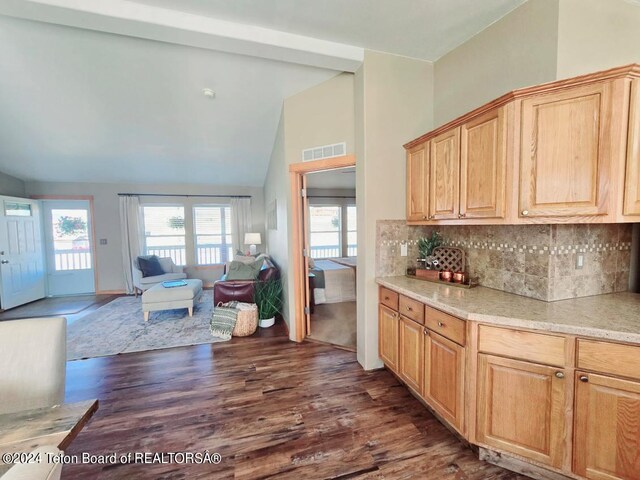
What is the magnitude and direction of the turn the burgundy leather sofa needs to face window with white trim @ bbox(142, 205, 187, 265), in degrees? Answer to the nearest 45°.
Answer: approximately 45° to its right

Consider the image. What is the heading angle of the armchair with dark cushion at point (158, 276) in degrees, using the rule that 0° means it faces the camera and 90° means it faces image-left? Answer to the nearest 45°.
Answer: approximately 315°

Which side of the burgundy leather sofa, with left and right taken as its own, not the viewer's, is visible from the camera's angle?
left

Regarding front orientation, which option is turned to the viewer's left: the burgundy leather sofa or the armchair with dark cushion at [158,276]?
the burgundy leather sofa

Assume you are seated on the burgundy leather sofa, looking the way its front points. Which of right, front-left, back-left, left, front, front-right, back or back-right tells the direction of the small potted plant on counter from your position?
back-left

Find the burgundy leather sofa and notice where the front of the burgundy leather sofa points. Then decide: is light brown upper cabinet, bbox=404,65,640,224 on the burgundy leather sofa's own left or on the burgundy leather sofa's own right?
on the burgundy leather sofa's own left

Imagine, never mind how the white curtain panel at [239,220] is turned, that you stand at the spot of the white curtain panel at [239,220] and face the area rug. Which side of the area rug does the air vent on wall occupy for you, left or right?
left

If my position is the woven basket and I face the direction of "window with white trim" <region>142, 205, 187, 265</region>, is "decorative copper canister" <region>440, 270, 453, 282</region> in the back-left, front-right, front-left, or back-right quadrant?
back-right

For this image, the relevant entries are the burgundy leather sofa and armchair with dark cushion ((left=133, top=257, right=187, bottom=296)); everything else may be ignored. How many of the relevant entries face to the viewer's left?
1

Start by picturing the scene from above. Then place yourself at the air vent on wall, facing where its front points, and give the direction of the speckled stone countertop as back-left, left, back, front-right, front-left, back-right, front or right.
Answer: left

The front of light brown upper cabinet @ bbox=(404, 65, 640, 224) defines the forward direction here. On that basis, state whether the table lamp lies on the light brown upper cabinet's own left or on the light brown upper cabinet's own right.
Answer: on the light brown upper cabinet's own right
